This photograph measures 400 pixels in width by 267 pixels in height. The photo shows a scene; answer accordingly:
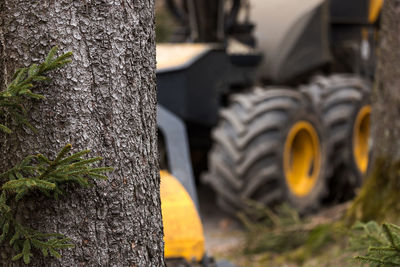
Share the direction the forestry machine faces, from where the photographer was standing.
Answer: facing the viewer and to the left of the viewer

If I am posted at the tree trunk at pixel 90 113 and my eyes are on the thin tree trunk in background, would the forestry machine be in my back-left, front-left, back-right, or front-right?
front-left

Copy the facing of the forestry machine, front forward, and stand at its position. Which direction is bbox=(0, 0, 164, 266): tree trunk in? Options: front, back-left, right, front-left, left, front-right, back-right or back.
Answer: front-left

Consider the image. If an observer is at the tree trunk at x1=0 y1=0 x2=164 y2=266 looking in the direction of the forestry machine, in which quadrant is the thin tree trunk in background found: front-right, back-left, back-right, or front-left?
front-right
